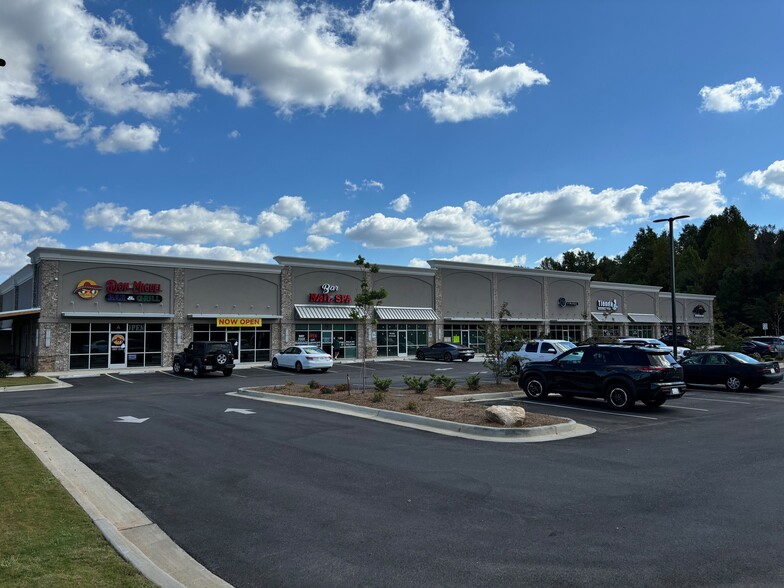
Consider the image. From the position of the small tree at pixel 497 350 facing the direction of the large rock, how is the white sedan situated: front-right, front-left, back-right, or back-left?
back-right

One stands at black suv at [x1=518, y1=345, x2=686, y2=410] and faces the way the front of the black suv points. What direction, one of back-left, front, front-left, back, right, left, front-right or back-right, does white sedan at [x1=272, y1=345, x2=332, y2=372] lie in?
front

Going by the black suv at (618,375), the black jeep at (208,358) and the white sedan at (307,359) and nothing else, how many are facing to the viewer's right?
0

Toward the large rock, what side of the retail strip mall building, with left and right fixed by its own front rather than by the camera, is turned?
front

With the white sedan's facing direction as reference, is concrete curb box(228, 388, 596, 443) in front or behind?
behind

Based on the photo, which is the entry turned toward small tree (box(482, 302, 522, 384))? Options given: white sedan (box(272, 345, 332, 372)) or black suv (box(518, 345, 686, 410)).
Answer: the black suv

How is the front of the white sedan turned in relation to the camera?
facing away from the viewer and to the left of the viewer

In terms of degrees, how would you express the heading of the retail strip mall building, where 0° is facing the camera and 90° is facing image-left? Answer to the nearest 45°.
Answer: approximately 315°

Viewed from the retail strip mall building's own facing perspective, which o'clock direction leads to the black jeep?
The black jeep is roughly at 1 o'clock from the retail strip mall building.

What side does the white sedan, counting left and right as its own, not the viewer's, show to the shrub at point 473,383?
back

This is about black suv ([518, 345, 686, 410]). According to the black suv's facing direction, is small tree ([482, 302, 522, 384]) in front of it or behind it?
in front
